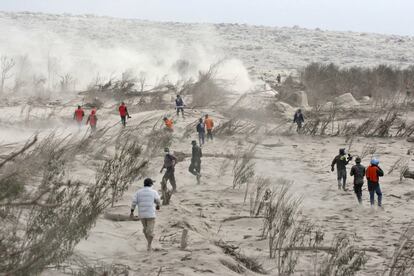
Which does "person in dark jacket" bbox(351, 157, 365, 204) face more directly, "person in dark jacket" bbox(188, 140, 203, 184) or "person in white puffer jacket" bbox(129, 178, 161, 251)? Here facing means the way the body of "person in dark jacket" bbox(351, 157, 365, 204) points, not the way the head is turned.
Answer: the person in dark jacket

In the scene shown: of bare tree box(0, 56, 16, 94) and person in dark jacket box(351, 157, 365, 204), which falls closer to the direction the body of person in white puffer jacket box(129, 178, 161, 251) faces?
the bare tree

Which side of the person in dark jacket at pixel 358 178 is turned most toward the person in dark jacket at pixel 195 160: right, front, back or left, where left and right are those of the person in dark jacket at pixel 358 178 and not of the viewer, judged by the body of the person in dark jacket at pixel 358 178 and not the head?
left

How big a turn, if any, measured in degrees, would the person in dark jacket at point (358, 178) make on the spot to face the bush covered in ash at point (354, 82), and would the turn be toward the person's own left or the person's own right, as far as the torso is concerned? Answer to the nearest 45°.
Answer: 0° — they already face it

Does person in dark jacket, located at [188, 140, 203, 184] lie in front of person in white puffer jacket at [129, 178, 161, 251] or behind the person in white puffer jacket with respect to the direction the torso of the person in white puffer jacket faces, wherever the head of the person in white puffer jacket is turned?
in front

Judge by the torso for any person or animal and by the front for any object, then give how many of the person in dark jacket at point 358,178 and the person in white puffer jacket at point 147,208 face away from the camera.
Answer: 2

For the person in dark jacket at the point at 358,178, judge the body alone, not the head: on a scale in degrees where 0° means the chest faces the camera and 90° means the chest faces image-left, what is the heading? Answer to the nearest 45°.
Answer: approximately 180°

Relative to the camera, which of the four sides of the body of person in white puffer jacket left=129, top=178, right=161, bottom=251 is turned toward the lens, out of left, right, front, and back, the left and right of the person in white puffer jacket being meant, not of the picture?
back

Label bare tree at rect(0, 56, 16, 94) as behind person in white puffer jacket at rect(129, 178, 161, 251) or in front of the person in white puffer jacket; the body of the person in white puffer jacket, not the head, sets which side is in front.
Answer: in front

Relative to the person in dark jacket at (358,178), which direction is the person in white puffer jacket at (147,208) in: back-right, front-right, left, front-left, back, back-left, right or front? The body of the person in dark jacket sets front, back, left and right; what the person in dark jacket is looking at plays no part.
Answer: back-left

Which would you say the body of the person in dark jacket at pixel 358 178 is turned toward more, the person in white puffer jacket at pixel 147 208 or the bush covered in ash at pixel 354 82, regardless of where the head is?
the bush covered in ash
